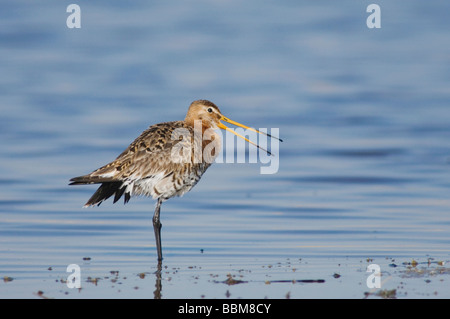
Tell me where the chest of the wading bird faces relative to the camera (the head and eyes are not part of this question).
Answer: to the viewer's right
